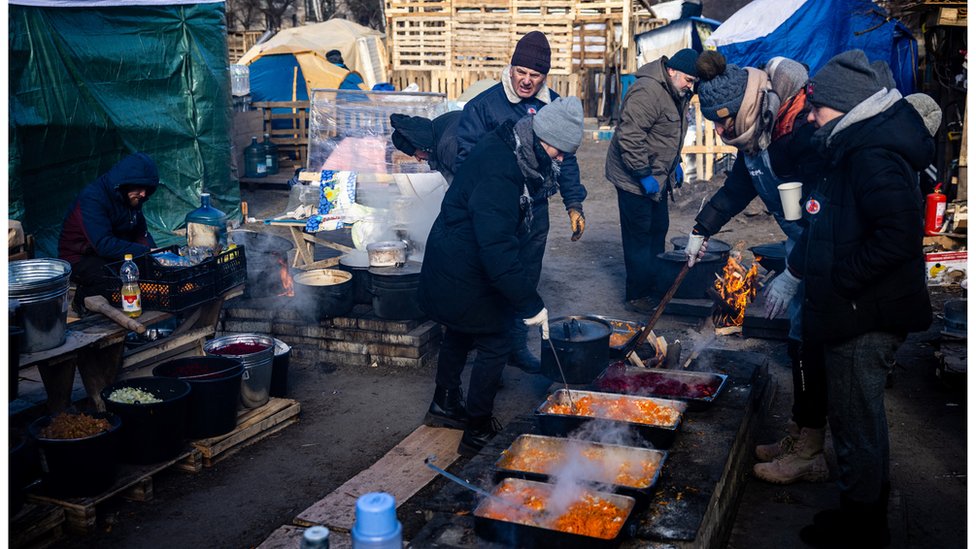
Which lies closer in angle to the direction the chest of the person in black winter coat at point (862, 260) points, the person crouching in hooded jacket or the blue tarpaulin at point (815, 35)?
the person crouching in hooded jacket

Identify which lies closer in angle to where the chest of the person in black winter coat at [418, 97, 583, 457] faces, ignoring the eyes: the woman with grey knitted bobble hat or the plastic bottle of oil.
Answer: the woman with grey knitted bobble hat

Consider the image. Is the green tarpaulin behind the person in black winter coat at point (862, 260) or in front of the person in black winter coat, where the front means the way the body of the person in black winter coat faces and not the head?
in front

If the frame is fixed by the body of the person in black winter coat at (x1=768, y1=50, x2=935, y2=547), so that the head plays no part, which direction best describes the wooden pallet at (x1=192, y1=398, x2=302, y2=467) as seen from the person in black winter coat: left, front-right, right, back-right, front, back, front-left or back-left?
front

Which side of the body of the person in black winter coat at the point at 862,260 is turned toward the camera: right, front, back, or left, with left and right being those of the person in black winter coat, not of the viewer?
left

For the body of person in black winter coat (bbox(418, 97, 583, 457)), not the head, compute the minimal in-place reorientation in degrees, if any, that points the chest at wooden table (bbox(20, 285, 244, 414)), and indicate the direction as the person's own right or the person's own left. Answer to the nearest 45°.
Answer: approximately 180°

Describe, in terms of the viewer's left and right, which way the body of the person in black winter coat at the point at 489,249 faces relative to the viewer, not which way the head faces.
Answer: facing to the right of the viewer

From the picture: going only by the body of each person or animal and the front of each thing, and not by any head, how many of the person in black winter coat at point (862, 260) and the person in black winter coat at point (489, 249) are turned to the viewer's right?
1

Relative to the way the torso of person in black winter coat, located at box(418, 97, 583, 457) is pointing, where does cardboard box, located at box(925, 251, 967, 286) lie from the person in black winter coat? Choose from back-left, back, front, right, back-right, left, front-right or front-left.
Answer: front-left

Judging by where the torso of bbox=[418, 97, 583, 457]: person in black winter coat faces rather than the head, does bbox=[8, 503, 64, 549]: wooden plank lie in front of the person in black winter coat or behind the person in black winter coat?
behind

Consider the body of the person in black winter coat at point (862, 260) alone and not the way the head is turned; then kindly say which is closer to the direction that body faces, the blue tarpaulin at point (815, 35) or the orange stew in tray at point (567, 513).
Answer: the orange stew in tray

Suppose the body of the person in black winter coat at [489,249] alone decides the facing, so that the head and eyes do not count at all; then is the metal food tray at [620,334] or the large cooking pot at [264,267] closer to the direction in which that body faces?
the metal food tray

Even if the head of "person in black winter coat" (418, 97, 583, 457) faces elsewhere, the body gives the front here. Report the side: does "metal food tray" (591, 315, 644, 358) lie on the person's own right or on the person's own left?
on the person's own left

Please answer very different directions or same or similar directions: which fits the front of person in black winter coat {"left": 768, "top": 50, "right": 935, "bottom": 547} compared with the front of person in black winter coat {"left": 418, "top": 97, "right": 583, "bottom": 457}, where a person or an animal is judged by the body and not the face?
very different directions
